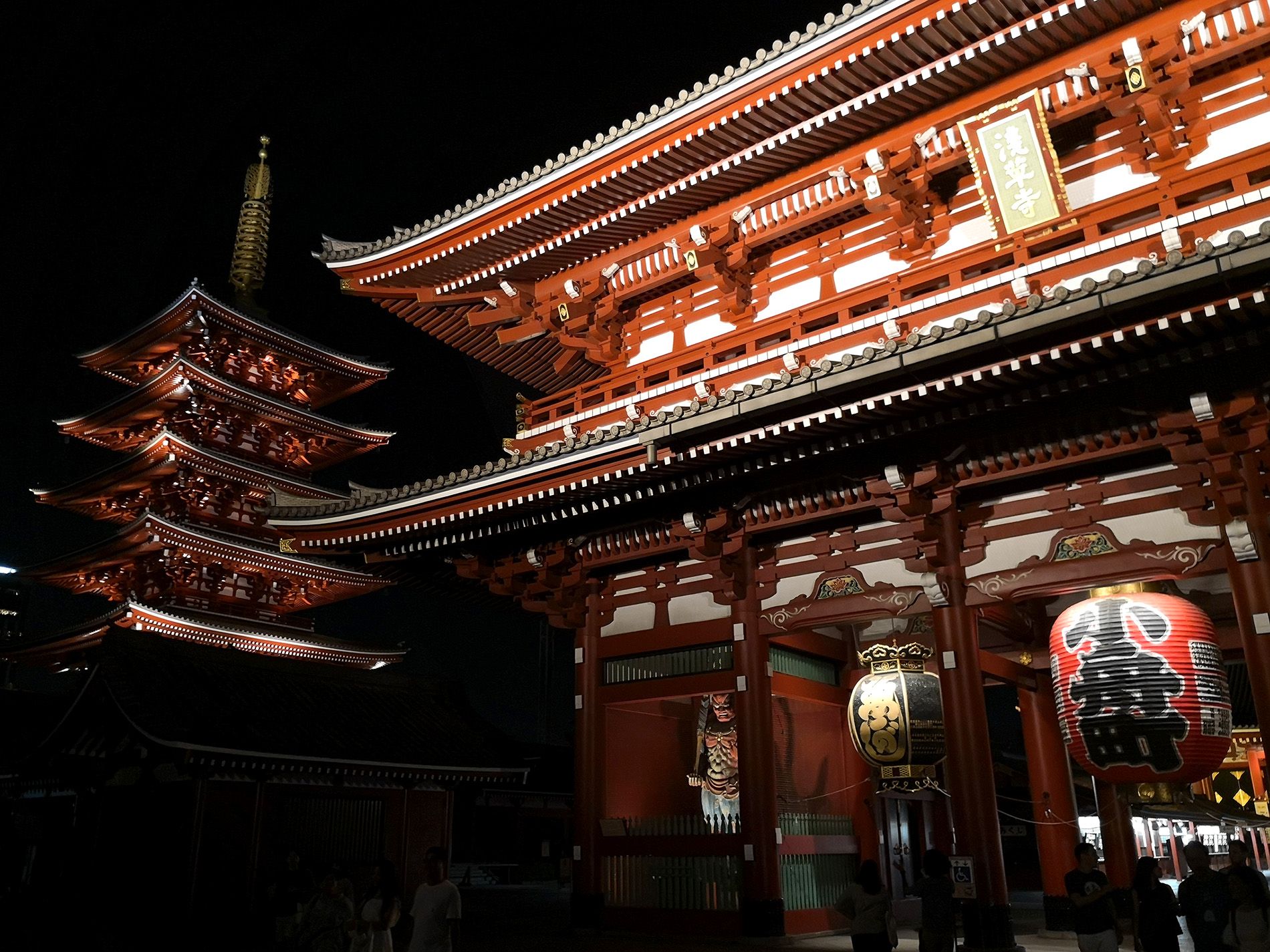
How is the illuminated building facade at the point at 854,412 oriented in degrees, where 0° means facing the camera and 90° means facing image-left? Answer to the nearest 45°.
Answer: approximately 45°

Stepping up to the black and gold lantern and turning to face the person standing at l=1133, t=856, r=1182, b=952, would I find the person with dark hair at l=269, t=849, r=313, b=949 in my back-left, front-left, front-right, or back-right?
back-right

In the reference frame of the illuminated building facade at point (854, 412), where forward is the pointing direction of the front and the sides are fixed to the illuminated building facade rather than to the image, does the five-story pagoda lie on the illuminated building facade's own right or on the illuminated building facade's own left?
on the illuminated building facade's own right

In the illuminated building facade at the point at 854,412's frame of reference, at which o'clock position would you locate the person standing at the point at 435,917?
The person standing is roughly at 12 o'clock from the illuminated building facade.
